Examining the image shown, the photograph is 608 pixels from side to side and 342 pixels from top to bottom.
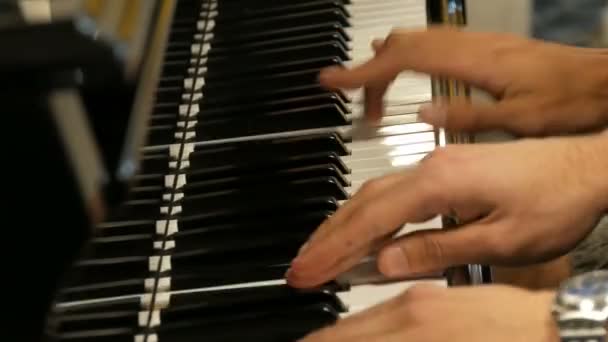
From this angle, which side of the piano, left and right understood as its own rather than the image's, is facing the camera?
right
